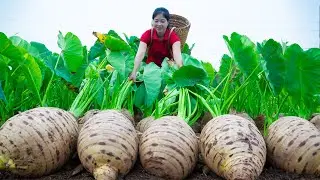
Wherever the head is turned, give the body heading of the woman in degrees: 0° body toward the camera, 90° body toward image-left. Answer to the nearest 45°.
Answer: approximately 0°

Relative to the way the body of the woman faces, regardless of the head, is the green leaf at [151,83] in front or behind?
in front

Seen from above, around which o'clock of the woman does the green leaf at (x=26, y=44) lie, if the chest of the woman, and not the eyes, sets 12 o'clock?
The green leaf is roughly at 2 o'clock from the woman.

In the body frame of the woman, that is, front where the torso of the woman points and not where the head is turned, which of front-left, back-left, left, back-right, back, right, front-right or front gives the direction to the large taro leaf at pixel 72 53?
front-right

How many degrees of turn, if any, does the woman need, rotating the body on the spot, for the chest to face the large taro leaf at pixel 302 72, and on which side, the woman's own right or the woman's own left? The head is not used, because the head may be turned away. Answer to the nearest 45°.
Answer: approximately 45° to the woman's own left

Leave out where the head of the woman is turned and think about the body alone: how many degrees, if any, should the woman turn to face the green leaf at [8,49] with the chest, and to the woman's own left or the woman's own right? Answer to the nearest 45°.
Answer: approximately 45° to the woman's own right
